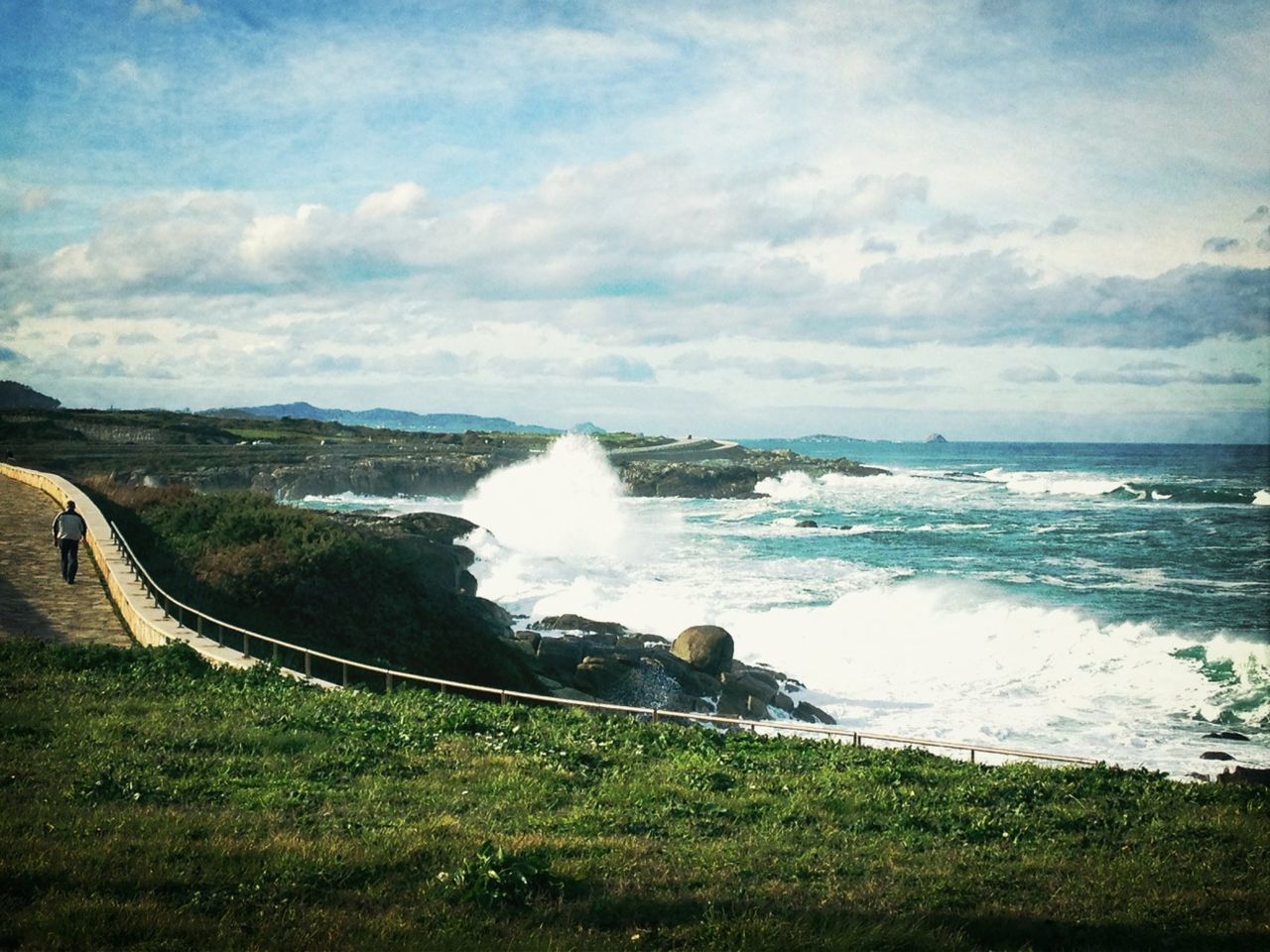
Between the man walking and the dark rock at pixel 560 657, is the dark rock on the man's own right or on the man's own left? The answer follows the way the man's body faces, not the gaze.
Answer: on the man's own right

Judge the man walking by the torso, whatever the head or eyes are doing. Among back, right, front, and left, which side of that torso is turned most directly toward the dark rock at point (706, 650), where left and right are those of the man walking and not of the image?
right

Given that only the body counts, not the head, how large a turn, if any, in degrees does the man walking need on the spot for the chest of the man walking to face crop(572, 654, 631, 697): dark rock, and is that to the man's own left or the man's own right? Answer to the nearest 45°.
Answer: approximately 90° to the man's own right

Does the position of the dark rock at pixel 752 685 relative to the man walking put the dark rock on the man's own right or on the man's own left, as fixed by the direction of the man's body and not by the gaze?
on the man's own right

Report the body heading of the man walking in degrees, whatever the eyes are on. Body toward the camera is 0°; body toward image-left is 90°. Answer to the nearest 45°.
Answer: approximately 180°

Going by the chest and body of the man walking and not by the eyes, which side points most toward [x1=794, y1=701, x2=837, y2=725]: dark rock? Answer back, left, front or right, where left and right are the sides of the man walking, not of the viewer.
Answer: right
